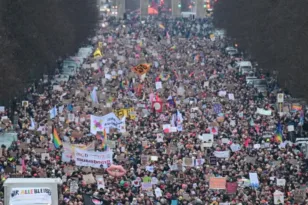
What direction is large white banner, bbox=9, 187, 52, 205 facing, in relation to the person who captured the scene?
facing the viewer
